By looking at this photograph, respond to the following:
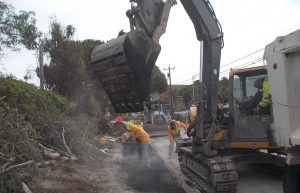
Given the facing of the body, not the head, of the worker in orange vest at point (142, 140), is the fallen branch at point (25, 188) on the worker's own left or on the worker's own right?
on the worker's own left

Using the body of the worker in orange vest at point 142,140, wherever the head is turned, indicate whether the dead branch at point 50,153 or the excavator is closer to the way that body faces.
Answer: the dead branch

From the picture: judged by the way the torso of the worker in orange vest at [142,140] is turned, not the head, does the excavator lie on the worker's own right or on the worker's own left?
on the worker's own left

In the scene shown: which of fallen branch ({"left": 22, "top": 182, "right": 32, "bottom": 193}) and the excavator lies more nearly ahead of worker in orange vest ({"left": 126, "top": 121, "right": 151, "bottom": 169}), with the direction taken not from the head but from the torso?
the fallen branch

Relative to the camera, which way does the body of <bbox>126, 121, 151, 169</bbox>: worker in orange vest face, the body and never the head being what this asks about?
to the viewer's left

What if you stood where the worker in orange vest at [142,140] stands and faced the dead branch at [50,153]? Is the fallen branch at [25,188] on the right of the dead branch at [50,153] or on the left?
left
